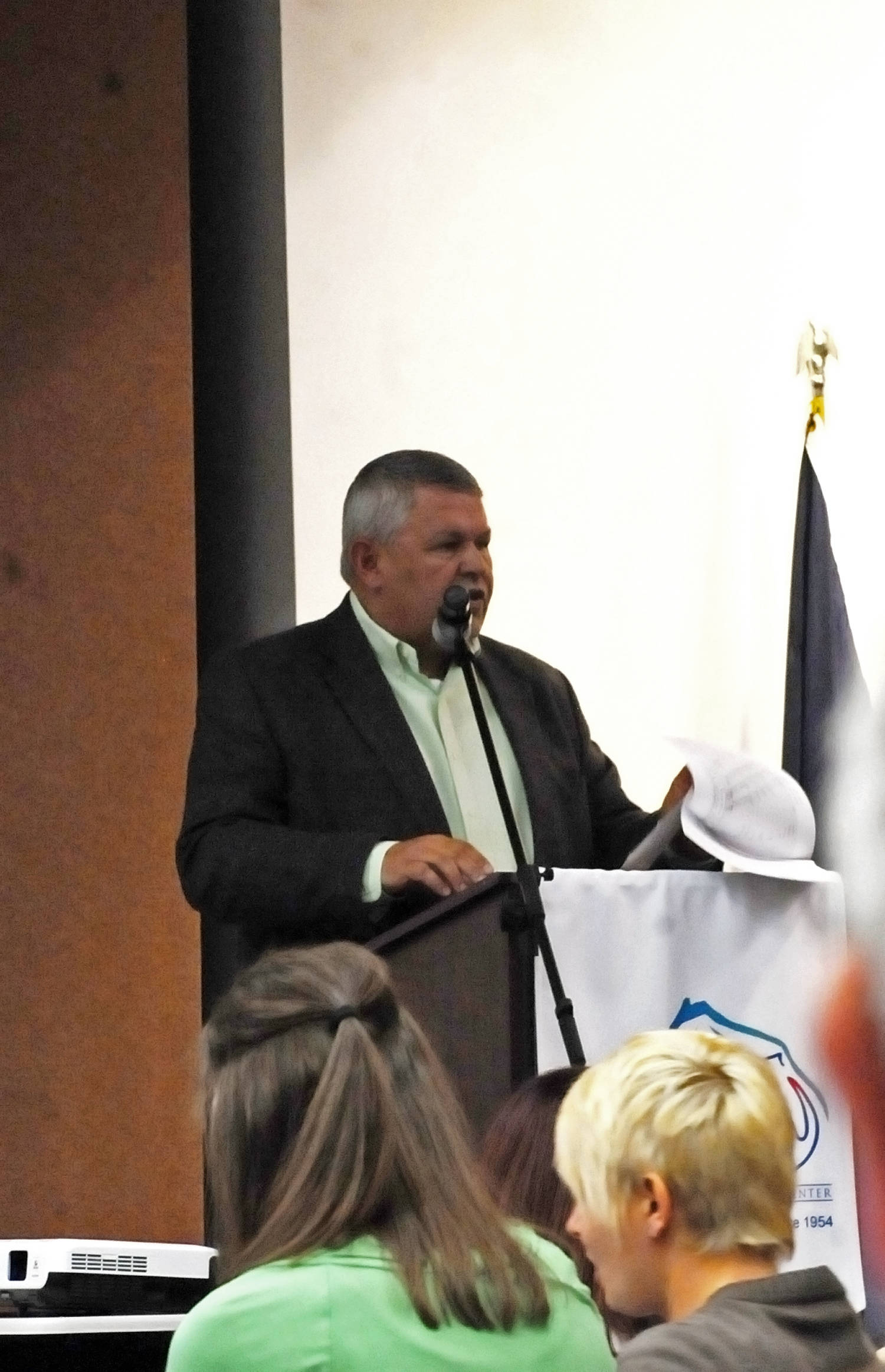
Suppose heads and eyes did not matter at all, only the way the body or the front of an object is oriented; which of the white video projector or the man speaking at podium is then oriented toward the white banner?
the man speaking at podium

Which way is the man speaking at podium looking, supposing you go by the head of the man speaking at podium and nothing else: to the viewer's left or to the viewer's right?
to the viewer's right

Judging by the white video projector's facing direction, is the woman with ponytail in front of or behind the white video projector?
in front

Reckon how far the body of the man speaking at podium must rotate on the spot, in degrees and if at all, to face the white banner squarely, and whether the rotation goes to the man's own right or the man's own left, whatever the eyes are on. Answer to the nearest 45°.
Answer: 0° — they already face it

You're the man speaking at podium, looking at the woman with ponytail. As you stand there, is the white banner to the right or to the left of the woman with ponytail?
left

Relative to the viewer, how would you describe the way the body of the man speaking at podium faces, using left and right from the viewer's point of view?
facing the viewer and to the right of the viewer
